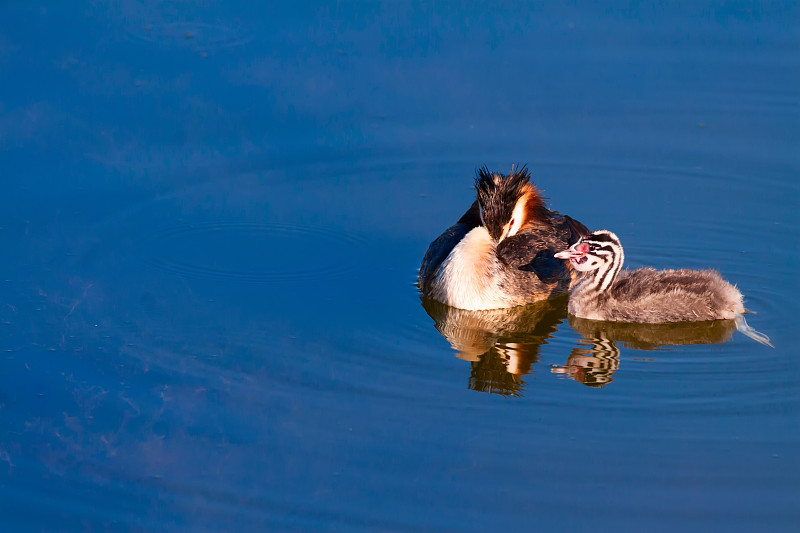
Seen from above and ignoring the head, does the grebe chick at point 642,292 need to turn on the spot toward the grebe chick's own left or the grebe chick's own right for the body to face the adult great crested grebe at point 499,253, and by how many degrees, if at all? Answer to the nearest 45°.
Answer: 0° — it already faces it

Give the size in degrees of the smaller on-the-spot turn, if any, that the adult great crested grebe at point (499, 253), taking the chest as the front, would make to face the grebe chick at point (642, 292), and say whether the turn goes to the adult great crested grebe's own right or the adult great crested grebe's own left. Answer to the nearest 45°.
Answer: approximately 135° to the adult great crested grebe's own left

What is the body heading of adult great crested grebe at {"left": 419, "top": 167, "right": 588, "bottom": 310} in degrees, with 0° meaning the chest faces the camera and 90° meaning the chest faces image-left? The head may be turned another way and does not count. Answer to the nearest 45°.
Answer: approximately 45°

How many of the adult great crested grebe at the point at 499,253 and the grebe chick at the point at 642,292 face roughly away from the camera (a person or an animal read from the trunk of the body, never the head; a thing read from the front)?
0

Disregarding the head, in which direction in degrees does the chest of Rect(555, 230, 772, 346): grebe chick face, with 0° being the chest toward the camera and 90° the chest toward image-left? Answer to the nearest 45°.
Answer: approximately 90°
